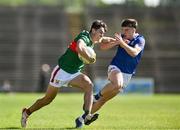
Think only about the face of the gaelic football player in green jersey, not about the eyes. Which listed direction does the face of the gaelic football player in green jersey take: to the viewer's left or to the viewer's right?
to the viewer's right

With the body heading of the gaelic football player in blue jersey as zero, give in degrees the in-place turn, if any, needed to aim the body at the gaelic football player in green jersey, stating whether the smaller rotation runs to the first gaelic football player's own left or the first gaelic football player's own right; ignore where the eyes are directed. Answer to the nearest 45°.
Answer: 0° — they already face them

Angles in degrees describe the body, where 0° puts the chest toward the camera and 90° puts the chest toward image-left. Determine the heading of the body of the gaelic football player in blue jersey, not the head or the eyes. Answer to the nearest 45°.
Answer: approximately 45°

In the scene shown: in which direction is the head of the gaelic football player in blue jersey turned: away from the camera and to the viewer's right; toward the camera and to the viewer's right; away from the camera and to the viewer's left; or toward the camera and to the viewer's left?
toward the camera and to the viewer's left
